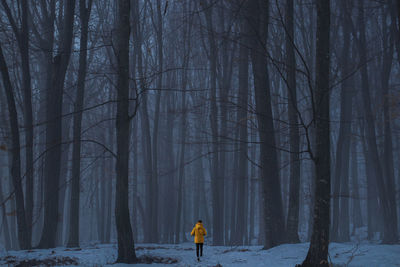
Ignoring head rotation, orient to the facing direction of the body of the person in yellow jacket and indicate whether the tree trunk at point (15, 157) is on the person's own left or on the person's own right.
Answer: on the person's own left

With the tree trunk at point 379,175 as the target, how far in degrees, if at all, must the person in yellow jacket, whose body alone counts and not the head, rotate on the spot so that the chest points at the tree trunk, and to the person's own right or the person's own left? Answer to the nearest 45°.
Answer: approximately 45° to the person's own right

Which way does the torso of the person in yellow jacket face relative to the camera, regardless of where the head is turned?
away from the camera

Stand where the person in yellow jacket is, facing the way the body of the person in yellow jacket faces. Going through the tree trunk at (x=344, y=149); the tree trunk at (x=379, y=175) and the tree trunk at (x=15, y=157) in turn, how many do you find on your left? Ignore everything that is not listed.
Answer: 1
